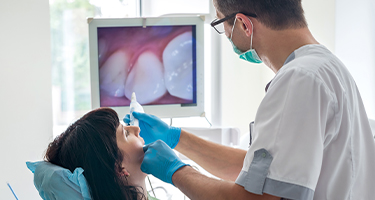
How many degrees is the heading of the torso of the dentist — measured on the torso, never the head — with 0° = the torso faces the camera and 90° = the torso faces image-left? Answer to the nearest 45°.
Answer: approximately 135°

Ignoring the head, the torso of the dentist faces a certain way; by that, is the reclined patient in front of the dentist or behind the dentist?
in front
